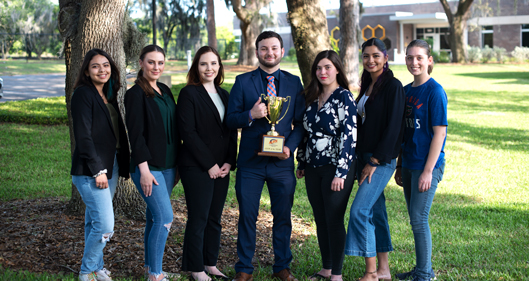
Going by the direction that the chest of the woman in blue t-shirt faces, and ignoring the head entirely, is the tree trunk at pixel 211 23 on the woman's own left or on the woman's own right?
on the woman's own right

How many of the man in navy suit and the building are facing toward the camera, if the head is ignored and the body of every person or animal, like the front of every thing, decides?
2

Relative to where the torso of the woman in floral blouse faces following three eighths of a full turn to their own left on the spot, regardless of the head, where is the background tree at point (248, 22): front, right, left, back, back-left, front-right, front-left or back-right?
left

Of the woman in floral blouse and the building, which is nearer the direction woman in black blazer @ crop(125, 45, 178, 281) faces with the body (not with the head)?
the woman in floral blouse

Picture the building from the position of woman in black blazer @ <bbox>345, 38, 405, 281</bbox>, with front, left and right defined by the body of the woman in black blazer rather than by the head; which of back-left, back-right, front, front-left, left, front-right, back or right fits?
back-right

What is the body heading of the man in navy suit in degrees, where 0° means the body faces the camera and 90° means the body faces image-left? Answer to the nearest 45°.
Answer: approximately 0°
